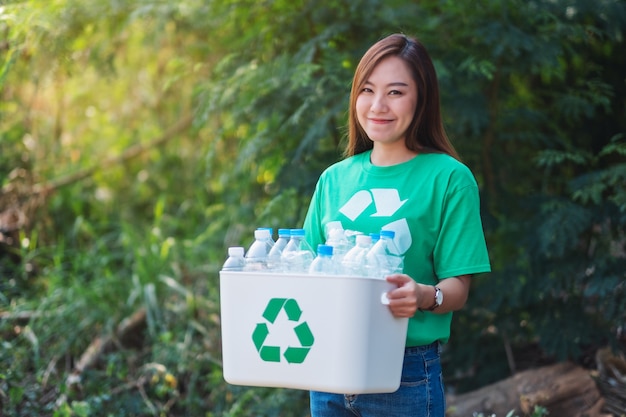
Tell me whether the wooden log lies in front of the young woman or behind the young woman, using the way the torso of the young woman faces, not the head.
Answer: behind

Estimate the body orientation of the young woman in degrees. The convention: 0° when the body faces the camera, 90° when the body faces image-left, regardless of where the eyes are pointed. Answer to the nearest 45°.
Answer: approximately 45°
